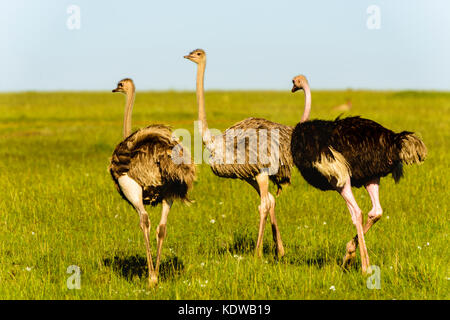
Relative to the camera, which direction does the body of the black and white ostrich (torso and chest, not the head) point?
to the viewer's left
